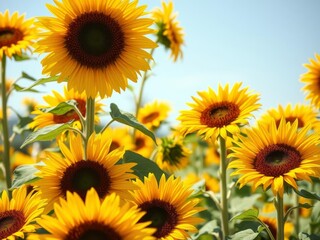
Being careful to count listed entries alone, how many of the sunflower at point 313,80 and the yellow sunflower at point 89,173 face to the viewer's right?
0

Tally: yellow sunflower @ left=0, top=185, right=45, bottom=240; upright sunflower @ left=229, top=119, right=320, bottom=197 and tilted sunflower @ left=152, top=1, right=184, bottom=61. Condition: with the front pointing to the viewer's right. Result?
1

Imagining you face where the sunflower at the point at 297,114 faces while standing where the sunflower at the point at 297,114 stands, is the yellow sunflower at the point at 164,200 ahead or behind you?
ahead

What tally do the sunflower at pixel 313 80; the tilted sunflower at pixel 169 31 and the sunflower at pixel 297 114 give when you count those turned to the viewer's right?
1

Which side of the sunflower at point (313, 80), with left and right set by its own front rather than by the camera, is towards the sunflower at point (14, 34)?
right

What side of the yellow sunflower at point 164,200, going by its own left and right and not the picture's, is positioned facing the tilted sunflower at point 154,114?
back

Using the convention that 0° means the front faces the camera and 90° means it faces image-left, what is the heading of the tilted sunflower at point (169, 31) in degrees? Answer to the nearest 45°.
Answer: approximately 270°

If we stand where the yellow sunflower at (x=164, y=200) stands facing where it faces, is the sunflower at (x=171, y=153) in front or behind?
behind

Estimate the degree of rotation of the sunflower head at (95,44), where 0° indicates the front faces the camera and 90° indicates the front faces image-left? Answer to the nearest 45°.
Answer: approximately 0°
